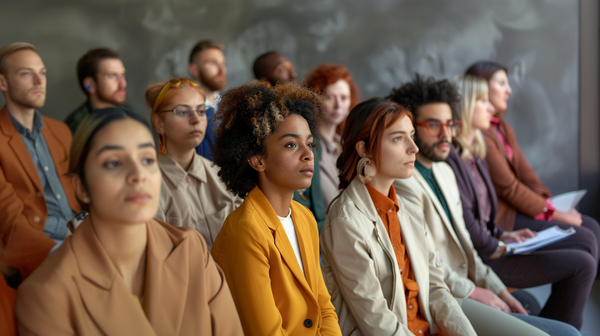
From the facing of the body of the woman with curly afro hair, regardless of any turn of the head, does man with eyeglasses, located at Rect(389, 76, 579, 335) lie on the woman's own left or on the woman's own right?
on the woman's own left

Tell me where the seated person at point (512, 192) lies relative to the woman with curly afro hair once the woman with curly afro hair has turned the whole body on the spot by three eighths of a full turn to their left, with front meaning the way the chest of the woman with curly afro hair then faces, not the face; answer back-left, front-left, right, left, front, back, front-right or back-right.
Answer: front-right

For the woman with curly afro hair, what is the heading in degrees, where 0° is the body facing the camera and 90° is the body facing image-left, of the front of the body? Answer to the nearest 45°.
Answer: approximately 315°

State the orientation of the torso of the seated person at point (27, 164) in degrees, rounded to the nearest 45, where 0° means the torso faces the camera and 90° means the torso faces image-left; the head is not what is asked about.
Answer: approximately 315°

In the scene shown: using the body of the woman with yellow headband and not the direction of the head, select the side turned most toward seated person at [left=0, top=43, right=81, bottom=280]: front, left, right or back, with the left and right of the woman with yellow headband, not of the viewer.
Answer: back

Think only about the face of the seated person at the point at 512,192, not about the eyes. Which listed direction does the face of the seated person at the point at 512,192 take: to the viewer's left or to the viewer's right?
to the viewer's right

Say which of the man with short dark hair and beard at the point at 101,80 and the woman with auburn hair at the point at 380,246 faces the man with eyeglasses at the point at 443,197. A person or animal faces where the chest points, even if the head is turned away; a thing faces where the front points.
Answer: the man with short dark hair and beard at the point at 101,80

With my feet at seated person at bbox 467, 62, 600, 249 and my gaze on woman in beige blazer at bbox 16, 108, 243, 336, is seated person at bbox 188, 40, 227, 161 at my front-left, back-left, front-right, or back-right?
front-right

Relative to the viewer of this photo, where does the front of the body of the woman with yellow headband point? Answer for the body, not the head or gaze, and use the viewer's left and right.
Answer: facing the viewer and to the right of the viewer
